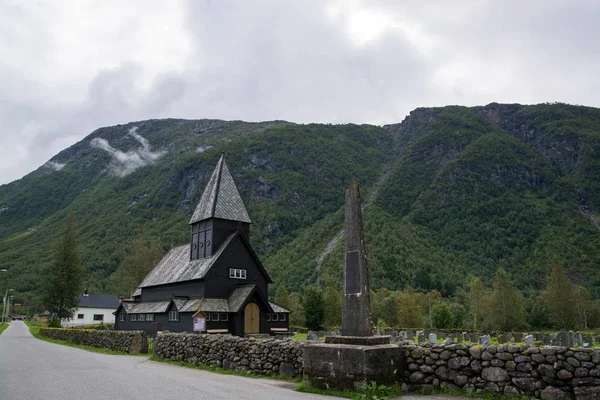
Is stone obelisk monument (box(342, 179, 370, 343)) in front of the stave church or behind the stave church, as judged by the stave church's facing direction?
in front

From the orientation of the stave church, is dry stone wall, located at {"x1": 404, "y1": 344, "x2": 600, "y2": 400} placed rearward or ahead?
ahead

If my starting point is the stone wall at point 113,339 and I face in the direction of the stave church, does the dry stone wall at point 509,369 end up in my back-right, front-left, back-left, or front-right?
back-right

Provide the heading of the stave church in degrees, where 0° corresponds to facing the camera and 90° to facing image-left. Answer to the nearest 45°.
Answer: approximately 315°

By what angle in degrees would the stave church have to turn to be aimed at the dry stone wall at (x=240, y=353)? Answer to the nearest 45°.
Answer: approximately 45° to its right
